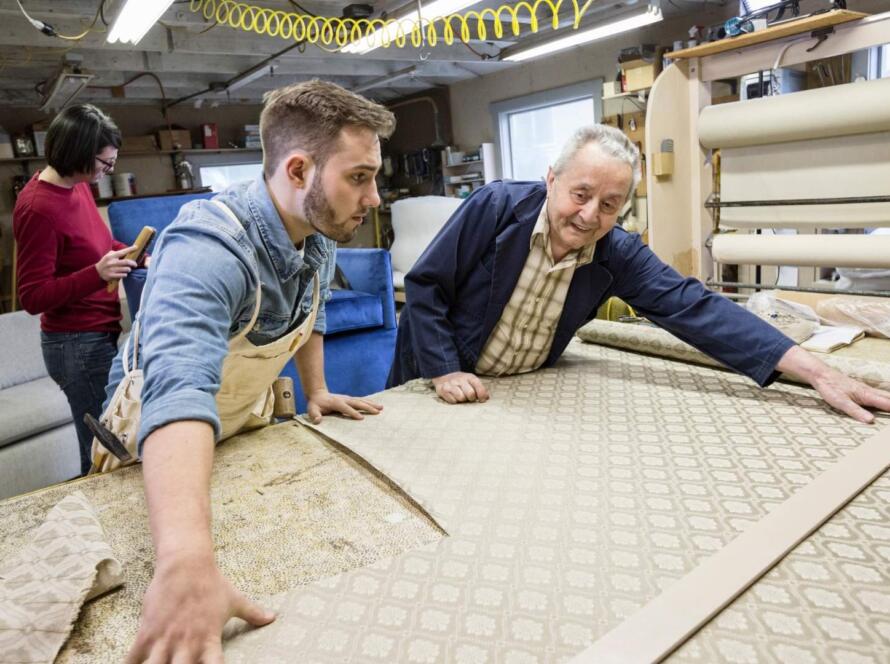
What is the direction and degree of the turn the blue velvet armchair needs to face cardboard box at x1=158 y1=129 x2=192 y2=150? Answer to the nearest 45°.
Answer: approximately 135° to its left

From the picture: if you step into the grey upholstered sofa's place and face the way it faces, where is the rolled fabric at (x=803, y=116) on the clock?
The rolled fabric is roughly at 12 o'clock from the grey upholstered sofa.

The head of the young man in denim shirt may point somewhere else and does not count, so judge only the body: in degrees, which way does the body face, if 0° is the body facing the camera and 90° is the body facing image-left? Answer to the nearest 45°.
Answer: approximately 315°

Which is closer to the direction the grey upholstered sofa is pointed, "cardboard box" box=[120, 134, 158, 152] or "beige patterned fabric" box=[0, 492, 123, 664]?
the beige patterned fabric

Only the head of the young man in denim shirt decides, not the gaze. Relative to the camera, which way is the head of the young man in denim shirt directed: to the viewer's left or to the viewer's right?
to the viewer's right

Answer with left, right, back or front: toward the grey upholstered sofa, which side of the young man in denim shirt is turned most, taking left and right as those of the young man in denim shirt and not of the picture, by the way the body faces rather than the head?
back

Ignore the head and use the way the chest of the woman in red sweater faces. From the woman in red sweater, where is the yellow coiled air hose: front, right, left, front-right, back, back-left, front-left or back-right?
front-left

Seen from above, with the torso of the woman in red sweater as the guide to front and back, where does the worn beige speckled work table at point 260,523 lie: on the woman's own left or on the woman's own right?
on the woman's own right

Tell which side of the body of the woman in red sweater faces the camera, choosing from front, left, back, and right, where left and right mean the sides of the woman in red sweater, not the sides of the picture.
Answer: right

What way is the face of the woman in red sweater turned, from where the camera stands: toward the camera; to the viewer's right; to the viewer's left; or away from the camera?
to the viewer's right

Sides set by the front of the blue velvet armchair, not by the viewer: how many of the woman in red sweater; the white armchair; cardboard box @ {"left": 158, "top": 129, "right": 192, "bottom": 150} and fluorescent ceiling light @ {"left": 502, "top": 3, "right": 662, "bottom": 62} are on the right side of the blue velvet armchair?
1

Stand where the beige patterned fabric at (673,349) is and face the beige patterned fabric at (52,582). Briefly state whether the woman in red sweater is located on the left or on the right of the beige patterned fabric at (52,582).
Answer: right

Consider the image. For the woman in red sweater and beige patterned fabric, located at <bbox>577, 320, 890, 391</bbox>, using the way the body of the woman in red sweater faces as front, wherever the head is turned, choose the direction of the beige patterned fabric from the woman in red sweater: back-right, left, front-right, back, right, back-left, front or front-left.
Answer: front-right
